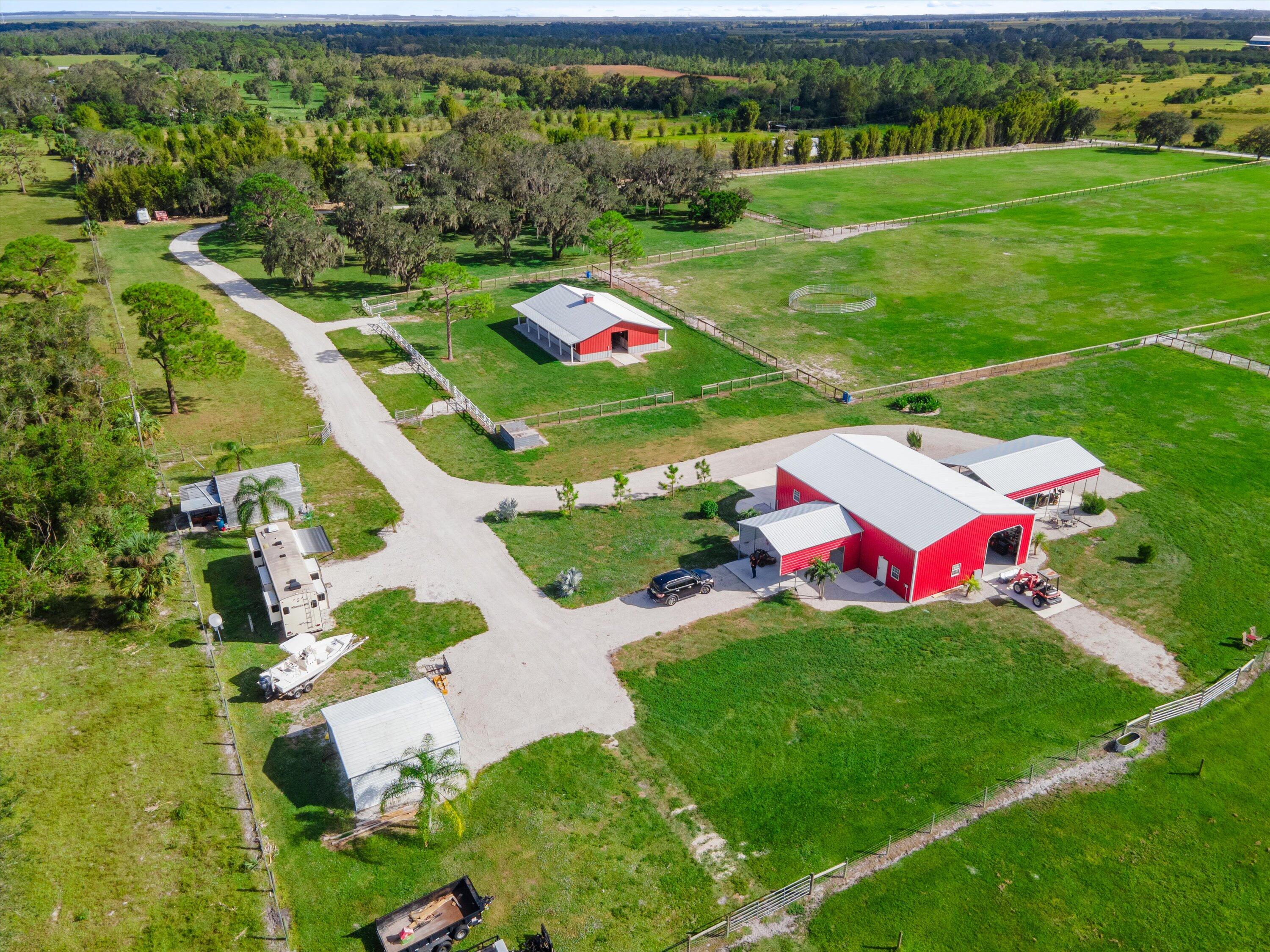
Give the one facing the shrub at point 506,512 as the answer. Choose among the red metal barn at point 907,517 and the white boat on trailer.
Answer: the white boat on trailer

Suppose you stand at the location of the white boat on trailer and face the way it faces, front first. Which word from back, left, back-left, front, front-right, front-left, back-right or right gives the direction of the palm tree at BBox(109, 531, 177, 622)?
left

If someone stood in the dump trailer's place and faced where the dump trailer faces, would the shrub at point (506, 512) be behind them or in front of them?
in front

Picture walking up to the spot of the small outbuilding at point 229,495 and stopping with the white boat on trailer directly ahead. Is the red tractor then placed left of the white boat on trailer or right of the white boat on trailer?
left

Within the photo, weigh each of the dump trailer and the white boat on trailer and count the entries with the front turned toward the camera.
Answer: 0

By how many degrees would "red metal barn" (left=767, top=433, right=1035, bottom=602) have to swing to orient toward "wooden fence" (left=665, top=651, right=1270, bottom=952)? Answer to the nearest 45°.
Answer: approximately 45° to its right

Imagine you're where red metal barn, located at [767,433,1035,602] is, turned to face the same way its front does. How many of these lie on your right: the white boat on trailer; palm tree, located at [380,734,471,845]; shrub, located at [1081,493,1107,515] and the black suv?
3

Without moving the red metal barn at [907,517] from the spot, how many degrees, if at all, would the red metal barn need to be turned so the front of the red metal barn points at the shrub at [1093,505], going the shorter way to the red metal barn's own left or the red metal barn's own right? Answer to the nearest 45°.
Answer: approximately 90° to the red metal barn's own left

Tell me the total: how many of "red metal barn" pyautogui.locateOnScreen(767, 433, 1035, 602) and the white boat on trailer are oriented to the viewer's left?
0

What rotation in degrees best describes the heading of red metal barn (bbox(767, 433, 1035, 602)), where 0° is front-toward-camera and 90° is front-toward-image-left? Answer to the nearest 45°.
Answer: approximately 315°

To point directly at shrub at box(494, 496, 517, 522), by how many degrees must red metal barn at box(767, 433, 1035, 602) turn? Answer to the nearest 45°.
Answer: approximately 135° to its right

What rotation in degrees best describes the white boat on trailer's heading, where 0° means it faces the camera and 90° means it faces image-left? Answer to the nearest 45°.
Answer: approximately 225°

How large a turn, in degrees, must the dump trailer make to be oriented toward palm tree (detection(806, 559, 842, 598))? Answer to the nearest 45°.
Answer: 0° — it already faces it
